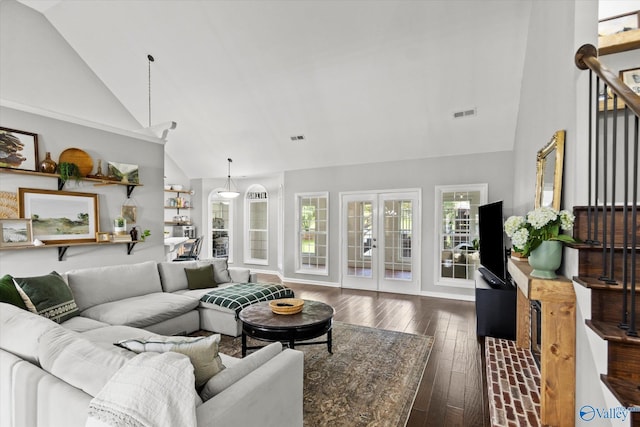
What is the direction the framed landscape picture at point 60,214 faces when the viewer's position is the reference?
facing the viewer and to the right of the viewer

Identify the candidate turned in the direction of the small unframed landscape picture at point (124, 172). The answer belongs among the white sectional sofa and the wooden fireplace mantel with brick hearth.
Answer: the wooden fireplace mantel with brick hearth

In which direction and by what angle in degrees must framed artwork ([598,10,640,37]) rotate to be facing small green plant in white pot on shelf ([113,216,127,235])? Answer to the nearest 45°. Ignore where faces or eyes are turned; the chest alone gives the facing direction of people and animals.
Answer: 0° — it already faces it

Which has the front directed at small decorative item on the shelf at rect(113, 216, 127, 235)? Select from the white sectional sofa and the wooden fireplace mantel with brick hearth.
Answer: the wooden fireplace mantel with brick hearth

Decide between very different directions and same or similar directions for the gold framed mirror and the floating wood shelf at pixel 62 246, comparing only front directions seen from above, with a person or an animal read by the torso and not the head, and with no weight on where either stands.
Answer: very different directions

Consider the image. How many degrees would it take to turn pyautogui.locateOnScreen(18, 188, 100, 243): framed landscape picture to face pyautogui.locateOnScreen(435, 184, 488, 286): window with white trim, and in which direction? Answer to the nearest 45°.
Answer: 0° — it already faces it

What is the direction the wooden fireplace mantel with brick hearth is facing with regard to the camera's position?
facing to the left of the viewer

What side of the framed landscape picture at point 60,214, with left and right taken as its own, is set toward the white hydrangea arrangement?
front

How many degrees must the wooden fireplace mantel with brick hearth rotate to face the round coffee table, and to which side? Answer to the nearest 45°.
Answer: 0° — it already faces it

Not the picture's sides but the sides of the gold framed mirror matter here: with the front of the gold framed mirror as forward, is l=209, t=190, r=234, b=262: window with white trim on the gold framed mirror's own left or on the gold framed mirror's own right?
on the gold framed mirror's own right

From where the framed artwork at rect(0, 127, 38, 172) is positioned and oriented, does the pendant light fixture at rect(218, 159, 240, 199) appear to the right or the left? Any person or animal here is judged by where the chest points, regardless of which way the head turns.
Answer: on its left

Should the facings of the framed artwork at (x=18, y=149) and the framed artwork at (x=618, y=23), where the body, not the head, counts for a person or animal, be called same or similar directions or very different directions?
very different directions

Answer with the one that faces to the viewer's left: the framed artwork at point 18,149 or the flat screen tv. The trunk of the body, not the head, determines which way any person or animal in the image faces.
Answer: the flat screen tv

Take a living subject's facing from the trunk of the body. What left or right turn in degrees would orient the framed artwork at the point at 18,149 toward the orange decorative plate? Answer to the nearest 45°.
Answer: approximately 45° to its left

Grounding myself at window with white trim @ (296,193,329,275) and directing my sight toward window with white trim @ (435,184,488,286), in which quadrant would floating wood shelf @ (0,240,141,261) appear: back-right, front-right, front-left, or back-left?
back-right

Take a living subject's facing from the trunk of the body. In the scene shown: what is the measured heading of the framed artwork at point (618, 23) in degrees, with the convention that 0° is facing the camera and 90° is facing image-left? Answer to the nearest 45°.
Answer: approximately 45°

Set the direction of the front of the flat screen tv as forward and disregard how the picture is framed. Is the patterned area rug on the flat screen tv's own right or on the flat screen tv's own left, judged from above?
on the flat screen tv's own left

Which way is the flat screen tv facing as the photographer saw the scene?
facing to the left of the viewer

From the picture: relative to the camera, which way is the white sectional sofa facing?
to the viewer's right
